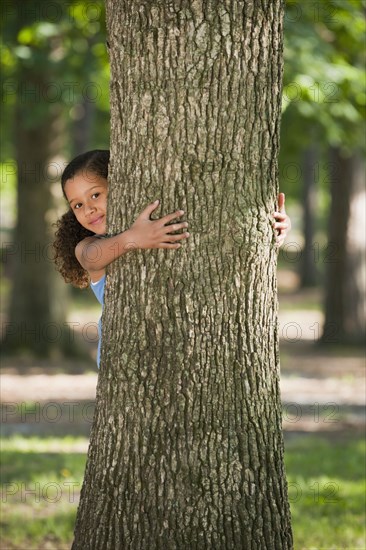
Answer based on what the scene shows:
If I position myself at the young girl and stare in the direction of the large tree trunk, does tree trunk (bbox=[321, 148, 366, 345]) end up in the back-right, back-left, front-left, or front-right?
back-left

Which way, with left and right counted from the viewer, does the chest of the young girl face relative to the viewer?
facing the viewer

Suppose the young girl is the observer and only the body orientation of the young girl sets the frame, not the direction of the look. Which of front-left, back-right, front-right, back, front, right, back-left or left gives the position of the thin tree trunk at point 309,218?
back

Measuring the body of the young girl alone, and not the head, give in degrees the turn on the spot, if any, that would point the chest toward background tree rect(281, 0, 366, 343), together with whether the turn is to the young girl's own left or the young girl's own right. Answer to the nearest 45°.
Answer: approximately 180°

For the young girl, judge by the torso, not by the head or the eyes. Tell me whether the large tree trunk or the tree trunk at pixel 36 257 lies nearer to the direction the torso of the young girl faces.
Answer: the large tree trunk

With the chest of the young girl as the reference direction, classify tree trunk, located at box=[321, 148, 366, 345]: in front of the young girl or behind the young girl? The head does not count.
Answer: behind

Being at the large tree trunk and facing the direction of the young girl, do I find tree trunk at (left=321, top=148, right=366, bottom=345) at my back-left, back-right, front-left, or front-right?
front-right

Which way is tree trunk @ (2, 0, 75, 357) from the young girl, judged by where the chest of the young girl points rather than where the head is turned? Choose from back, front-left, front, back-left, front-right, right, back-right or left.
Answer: back

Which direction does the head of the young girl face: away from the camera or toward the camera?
toward the camera
